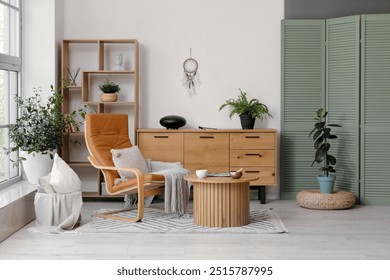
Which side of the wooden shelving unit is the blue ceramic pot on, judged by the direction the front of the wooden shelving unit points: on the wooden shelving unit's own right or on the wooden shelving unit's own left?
on the wooden shelving unit's own left

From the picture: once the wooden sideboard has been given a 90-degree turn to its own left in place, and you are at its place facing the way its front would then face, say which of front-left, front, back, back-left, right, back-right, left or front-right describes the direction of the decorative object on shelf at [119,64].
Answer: back

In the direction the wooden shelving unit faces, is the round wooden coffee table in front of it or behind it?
in front

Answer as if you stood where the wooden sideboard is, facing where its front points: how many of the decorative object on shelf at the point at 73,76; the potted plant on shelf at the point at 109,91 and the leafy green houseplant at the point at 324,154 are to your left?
1

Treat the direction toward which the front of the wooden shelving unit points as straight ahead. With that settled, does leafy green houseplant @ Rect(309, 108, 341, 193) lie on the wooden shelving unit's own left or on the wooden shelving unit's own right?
on the wooden shelving unit's own left

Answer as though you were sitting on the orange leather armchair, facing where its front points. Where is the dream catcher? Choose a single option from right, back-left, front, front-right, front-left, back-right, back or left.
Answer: left

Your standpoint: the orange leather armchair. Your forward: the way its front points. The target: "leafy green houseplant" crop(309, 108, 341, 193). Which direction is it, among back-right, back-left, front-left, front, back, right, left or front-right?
front-left

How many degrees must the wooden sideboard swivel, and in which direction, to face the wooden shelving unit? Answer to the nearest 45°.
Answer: approximately 90° to its right

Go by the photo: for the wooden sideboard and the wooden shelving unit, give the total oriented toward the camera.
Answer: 2

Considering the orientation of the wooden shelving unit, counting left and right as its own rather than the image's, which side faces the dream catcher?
left

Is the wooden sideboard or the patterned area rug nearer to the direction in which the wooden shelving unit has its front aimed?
the patterned area rug

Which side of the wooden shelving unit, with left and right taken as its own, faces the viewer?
front

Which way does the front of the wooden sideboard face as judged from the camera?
facing the viewer

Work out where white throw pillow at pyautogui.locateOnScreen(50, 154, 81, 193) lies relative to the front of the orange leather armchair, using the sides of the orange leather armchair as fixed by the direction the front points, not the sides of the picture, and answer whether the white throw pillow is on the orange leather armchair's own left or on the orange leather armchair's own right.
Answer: on the orange leather armchair's own right
